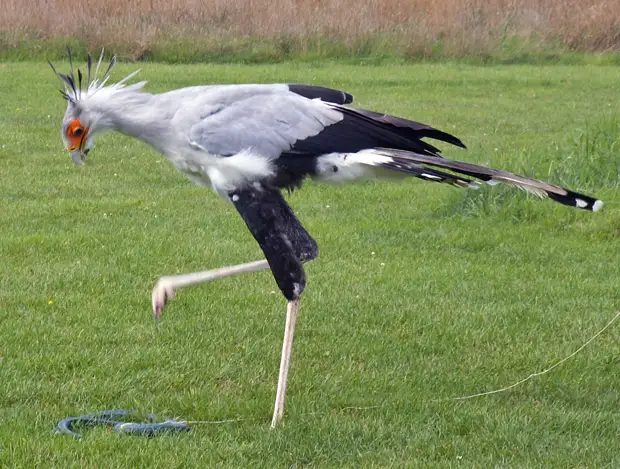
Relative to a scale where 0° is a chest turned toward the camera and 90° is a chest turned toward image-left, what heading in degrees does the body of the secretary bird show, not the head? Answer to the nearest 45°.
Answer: approximately 90°
